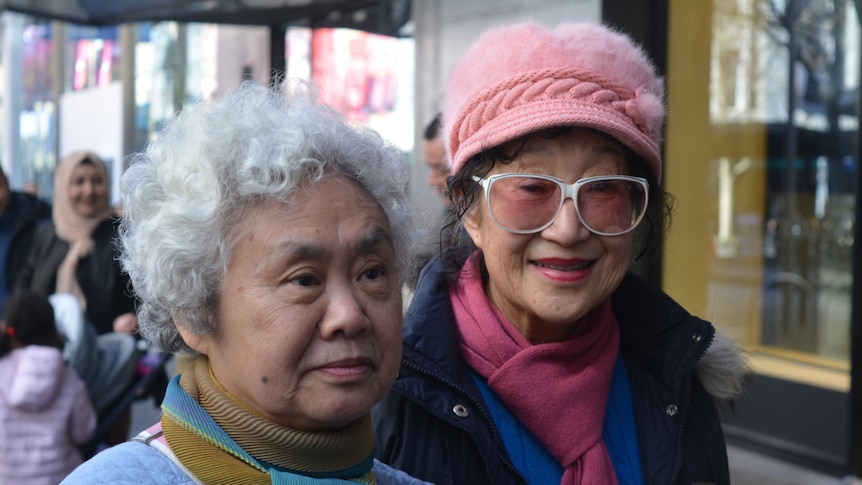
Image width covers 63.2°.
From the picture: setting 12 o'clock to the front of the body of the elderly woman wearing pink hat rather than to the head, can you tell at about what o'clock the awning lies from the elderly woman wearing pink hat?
The awning is roughly at 5 o'clock from the elderly woman wearing pink hat.

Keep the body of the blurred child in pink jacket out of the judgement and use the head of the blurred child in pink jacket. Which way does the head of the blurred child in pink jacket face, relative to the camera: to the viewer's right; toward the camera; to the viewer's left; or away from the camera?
away from the camera

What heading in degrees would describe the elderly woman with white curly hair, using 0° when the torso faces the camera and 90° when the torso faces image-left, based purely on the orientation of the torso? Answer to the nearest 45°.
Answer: approximately 315°

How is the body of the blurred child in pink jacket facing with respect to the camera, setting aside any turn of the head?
away from the camera

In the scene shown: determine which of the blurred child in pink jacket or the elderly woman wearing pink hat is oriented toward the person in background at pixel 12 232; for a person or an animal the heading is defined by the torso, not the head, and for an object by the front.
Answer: the blurred child in pink jacket

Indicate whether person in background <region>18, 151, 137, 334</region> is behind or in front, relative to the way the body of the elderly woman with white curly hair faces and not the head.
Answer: behind

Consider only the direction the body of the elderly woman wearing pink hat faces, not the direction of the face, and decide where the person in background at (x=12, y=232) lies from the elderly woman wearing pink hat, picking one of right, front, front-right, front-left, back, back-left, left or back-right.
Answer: back-right

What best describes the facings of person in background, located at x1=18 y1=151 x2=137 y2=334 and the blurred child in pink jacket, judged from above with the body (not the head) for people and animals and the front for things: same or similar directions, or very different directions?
very different directions

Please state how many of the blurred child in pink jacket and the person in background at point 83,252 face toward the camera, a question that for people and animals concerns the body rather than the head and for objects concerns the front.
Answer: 1

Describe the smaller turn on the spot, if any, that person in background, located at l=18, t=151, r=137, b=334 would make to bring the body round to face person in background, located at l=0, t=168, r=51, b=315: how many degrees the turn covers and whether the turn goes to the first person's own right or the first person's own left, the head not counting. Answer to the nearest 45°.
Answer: approximately 135° to the first person's own right
